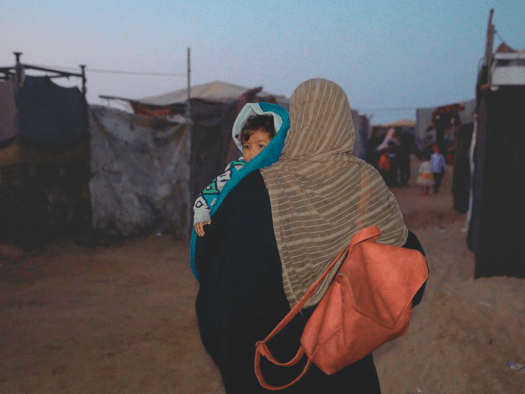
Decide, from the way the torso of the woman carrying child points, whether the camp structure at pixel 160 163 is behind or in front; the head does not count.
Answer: in front

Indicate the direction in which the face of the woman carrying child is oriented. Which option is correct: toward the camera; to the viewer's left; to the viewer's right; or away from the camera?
away from the camera

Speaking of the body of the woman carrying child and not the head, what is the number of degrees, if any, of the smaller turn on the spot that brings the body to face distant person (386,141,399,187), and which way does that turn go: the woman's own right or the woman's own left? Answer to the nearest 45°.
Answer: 0° — they already face them

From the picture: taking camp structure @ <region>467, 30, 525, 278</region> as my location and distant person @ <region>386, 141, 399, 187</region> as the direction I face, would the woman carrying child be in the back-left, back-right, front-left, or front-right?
back-left

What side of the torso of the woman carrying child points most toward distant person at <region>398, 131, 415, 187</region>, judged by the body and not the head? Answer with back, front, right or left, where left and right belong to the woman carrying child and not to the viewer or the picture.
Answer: front

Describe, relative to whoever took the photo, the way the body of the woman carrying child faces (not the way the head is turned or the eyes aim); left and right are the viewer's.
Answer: facing away from the viewer

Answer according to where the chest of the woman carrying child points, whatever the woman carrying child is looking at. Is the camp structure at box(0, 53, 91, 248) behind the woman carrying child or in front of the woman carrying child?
in front
